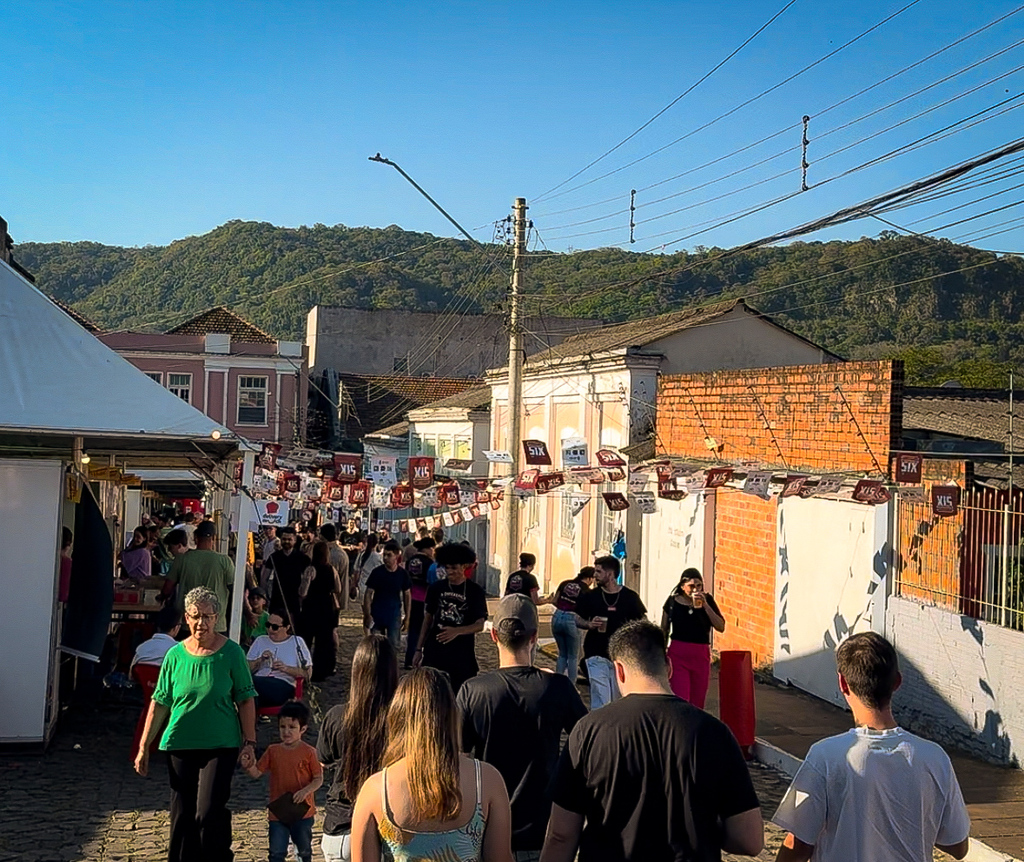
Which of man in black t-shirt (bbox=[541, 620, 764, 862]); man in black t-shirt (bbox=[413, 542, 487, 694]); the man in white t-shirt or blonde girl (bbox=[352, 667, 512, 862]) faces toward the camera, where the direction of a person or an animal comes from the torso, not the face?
man in black t-shirt (bbox=[413, 542, 487, 694])

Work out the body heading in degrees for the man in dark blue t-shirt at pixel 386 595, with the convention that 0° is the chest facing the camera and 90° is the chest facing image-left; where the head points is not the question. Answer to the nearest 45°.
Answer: approximately 0°

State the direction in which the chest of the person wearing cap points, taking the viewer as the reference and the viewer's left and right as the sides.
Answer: facing away from the viewer

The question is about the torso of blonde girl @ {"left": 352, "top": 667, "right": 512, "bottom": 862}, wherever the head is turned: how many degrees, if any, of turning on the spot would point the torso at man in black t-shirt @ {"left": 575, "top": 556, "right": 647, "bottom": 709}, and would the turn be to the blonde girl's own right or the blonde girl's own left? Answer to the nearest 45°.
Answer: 0° — they already face them

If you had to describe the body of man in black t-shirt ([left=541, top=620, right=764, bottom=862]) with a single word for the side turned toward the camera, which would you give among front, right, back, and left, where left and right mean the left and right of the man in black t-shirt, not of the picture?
back

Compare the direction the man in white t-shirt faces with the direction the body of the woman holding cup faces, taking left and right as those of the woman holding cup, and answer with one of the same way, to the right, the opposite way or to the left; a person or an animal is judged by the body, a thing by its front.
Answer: the opposite way

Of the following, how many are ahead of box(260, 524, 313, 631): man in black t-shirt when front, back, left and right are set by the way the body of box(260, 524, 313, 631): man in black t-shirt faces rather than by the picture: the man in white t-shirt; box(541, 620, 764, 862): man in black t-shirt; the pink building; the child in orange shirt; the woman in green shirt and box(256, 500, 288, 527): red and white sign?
4

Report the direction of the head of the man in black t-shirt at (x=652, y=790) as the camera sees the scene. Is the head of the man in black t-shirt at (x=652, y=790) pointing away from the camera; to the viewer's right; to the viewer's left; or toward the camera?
away from the camera

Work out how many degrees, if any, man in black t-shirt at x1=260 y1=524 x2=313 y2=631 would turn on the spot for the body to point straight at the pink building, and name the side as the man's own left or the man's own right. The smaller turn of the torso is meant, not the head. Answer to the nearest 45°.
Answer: approximately 180°

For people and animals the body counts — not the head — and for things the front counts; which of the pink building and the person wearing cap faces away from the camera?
the person wearing cap

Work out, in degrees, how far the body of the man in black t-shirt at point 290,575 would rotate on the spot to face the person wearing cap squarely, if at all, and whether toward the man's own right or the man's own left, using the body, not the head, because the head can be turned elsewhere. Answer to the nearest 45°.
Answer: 0° — they already face them

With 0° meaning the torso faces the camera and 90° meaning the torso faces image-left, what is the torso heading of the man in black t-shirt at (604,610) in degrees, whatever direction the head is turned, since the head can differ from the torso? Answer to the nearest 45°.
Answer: approximately 0°
